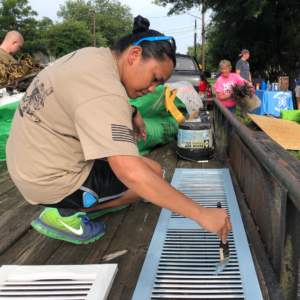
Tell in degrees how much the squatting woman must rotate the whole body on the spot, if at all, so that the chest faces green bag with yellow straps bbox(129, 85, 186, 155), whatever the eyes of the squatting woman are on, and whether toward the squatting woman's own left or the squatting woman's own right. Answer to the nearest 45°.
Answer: approximately 90° to the squatting woman's own left

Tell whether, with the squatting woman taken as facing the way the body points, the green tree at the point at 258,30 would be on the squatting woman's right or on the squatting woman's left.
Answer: on the squatting woman's left

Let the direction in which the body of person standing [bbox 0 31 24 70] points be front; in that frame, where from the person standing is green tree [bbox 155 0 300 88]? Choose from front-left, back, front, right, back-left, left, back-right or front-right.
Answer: front-left

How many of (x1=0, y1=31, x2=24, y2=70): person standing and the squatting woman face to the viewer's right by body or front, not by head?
2

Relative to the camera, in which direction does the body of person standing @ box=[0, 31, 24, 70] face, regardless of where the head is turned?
to the viewer's right

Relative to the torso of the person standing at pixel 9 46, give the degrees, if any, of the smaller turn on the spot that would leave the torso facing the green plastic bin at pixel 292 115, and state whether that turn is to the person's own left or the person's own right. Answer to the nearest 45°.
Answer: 0° — they already face it

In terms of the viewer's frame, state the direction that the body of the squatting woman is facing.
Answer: to the viewer's right

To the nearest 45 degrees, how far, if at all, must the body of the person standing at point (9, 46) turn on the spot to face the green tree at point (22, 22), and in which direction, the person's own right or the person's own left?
approximately 90° to the person's own left

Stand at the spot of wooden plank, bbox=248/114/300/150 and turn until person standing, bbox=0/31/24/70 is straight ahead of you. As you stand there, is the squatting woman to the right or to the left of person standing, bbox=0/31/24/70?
left
